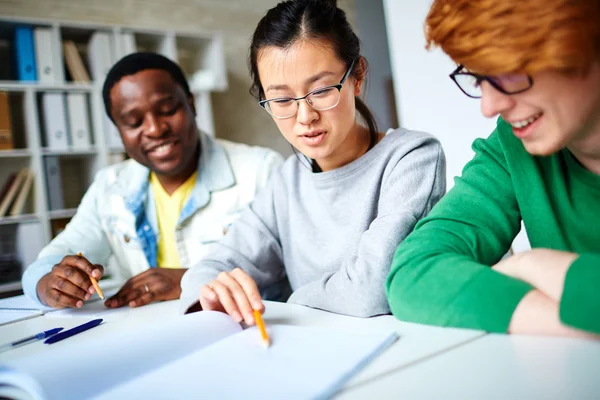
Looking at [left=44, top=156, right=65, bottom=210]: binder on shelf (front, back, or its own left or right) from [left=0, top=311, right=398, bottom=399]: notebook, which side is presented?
front

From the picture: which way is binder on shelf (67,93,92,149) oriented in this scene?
toward the camera

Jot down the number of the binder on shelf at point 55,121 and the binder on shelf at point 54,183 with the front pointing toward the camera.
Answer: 2

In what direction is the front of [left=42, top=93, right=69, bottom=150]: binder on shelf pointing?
toward the camera

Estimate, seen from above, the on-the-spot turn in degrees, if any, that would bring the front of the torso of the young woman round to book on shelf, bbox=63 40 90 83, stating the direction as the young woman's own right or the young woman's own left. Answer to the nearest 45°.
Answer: approximately 90° to the young woman's own right

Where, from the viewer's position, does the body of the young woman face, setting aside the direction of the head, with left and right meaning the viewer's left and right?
facing the viewer and to the left of the viewer

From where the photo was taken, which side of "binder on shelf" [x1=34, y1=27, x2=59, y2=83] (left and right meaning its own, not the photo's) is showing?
front

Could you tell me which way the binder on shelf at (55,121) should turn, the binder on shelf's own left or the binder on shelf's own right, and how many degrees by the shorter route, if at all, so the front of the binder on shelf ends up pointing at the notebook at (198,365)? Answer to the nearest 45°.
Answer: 0° — it already faces it

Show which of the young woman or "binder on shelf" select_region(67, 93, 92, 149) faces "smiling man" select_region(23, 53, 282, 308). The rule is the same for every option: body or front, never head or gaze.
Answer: the binder on shelf
